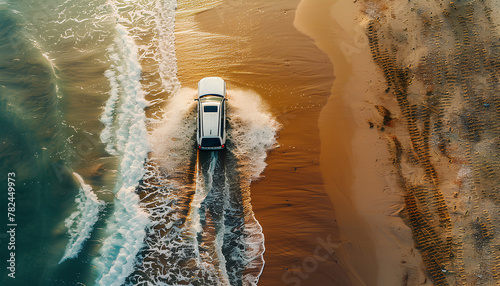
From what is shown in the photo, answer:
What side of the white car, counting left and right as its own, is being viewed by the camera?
back
